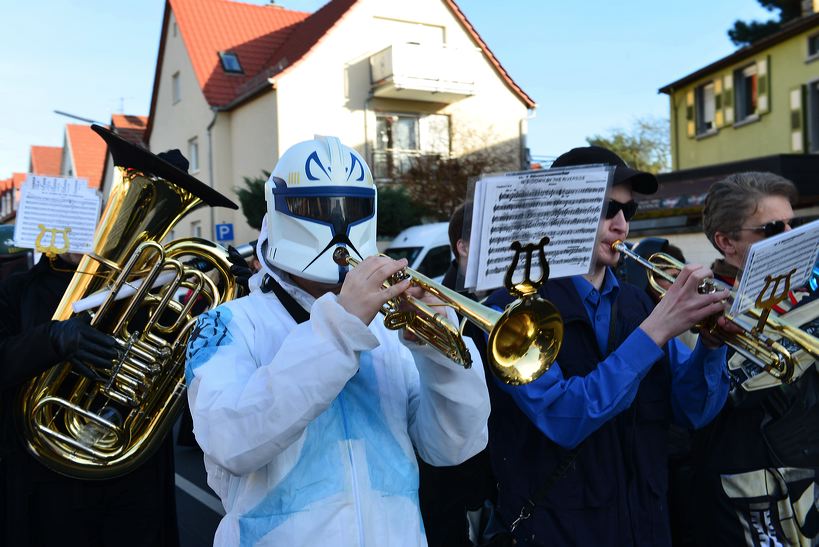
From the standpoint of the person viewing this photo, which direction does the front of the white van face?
facing the viewer and to the left of the viewer

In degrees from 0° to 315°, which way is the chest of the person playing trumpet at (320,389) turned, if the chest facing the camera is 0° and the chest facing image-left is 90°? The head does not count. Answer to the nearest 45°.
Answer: approximately 315°

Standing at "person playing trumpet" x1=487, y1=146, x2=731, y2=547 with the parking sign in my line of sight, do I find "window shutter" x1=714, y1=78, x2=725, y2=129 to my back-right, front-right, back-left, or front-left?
front-right

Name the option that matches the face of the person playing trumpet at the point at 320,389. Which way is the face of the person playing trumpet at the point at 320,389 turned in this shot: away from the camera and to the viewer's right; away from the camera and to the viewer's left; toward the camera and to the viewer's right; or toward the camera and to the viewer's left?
toward the camera and to the viewer's right

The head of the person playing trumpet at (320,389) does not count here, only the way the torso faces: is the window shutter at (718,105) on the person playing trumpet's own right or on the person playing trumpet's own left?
on the person playing trumpet's own left

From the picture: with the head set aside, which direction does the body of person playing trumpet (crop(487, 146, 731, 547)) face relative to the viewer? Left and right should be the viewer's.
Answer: facing the viewer and to the right of the viewer

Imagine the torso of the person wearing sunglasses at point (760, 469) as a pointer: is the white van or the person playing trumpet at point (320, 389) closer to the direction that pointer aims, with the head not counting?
the person playing trumpet

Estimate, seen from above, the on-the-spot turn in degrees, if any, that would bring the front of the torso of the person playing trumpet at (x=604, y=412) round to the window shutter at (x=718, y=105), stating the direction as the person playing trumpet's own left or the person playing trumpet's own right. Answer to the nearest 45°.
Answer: approximately 135° to the person playing trumpet's own left

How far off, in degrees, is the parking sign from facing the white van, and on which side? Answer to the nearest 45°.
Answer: approximately 45° to its left

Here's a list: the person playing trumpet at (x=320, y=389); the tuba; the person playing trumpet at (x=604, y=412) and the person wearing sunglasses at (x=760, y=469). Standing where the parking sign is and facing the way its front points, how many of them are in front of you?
4

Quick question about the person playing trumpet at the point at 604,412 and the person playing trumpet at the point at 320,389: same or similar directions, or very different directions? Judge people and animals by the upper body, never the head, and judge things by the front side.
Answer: same or similar directions

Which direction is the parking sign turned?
toward the camera
